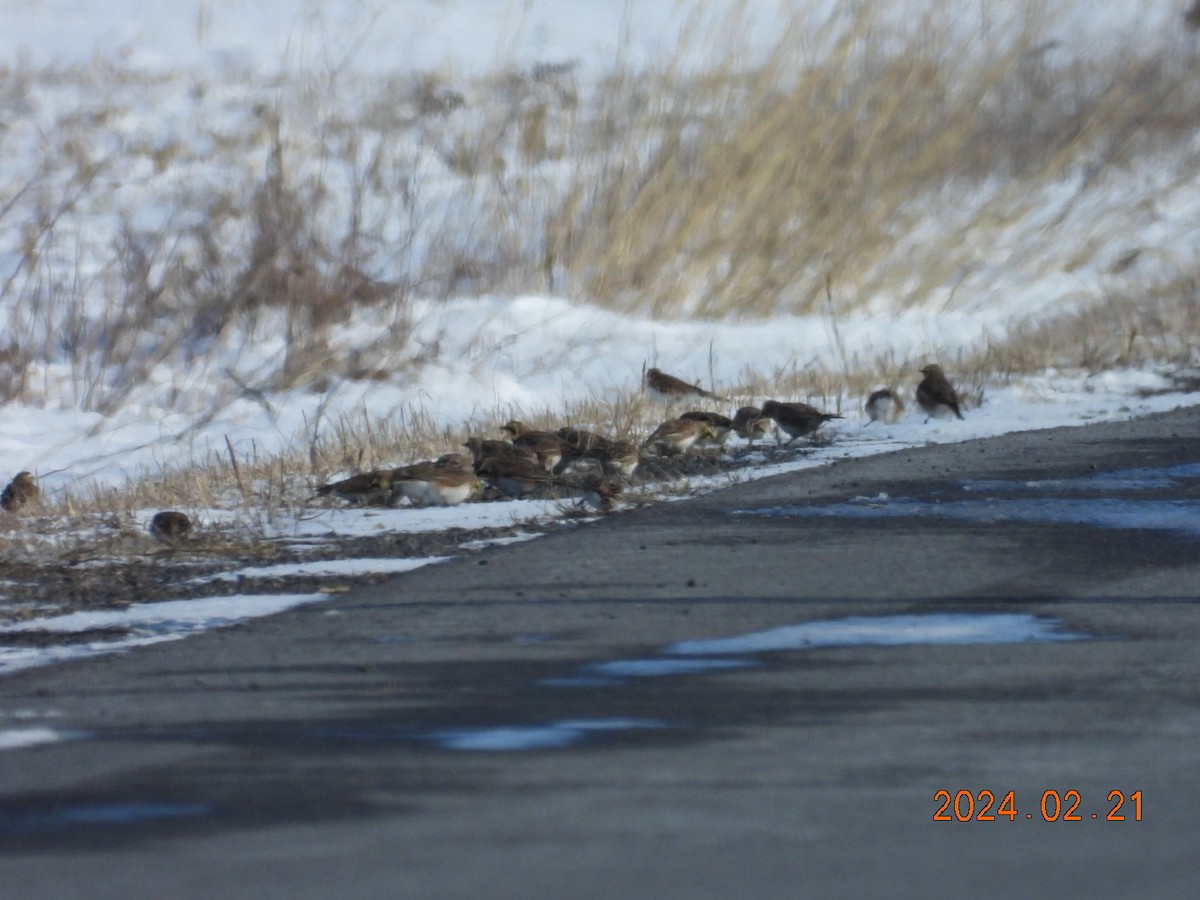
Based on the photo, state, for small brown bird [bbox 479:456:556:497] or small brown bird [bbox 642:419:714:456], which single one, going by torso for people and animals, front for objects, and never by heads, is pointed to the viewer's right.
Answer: small brown bird [bbox 642:419:714:456]

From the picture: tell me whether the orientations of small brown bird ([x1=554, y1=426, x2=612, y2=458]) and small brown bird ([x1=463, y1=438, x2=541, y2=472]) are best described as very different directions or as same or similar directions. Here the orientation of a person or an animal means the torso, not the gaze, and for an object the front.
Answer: same or similar directions

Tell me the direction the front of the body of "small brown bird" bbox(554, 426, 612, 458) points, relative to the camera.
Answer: to the viewer's left

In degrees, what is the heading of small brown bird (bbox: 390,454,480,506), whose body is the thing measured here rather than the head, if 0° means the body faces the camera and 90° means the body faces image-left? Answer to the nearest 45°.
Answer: approximately 270°

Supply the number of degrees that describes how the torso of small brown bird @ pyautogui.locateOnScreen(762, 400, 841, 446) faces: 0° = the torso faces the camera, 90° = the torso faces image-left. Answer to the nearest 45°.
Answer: approximately 90°

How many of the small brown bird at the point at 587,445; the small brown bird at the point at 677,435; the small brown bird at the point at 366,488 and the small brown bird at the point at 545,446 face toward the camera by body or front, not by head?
0

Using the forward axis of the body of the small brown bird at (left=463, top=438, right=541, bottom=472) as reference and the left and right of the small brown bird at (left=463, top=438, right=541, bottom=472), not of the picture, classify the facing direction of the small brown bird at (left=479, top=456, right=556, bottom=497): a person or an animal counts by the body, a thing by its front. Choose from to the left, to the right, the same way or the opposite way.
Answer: the same way

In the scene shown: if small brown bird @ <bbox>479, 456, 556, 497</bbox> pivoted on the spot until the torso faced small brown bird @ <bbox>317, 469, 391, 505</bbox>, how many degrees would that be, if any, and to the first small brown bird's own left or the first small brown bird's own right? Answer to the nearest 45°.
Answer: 0° — it already faces it

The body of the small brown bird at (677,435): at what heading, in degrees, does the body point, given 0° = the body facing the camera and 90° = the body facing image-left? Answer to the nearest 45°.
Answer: approximately 270°

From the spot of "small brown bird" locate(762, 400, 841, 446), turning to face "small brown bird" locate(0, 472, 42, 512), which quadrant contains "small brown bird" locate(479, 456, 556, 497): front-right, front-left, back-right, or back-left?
front-left

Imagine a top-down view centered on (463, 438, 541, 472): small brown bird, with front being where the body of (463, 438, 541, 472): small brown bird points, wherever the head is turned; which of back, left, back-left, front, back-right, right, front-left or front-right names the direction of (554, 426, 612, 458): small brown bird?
back

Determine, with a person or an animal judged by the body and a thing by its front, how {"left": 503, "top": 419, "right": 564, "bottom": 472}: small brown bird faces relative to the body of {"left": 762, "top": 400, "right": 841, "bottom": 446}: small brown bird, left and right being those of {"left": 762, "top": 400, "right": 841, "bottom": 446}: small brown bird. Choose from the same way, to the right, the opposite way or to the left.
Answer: the same way

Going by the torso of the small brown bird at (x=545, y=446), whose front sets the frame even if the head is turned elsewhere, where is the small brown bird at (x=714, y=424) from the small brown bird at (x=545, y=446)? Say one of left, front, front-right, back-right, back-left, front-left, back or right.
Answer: back-right
